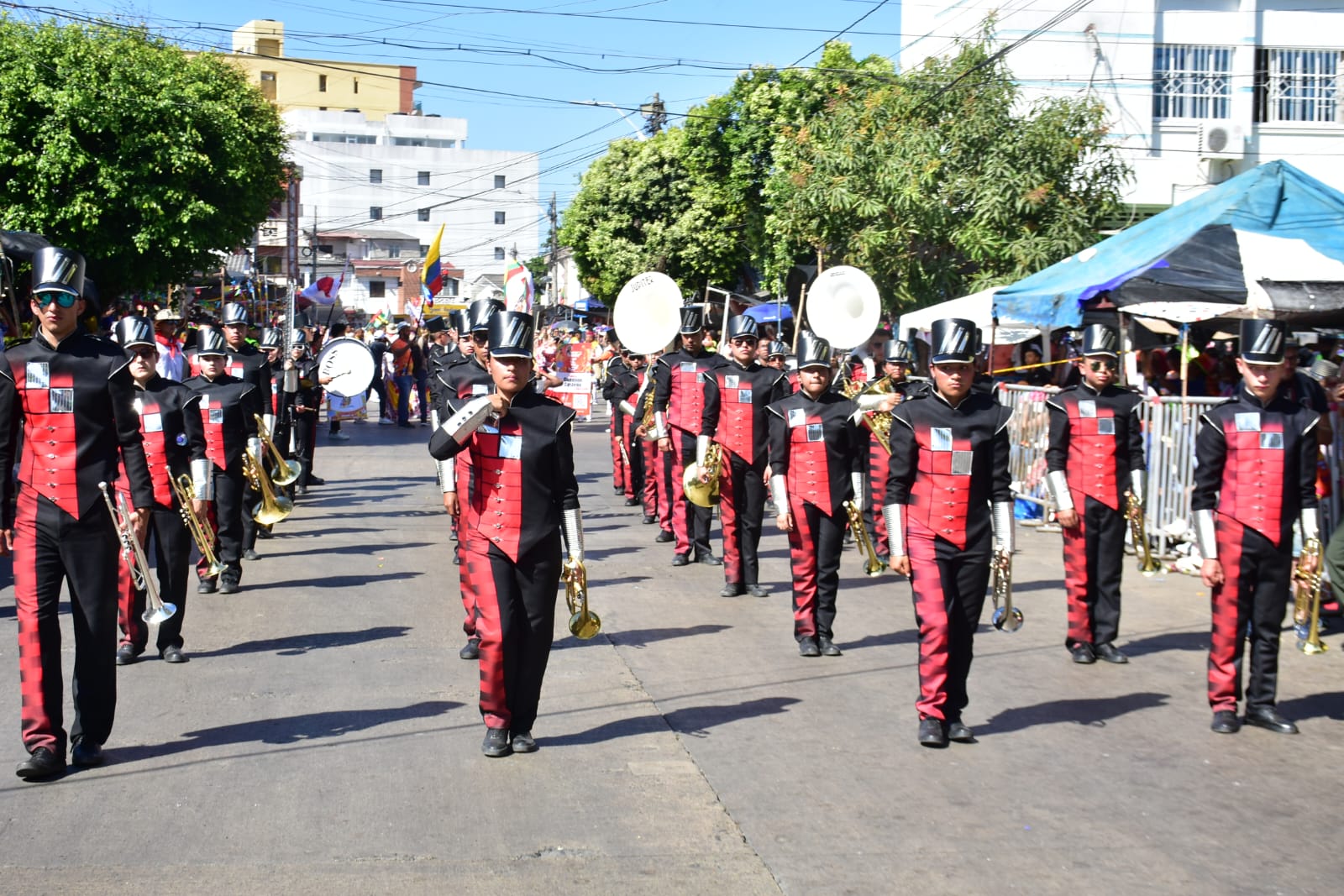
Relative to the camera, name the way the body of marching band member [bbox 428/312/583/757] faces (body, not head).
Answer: toward the camera

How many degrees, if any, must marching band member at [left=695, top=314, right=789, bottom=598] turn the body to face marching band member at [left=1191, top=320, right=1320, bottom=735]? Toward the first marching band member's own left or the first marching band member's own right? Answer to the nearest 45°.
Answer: approximately 45° to the first marching band member's own left

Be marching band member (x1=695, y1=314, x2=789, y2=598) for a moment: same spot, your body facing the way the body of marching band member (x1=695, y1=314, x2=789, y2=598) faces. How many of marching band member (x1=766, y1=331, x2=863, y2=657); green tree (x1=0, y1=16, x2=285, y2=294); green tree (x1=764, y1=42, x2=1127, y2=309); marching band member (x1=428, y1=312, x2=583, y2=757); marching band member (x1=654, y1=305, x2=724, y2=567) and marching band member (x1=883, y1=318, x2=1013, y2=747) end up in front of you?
3

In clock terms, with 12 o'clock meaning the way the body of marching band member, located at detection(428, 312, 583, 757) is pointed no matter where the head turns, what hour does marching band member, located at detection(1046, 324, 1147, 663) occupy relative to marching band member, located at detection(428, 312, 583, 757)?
marching band member, located at detection(1046, 324, 1147, 663) is roughly at 8 o'clock from marching band member, located at detection(428, 312, 583, 757).

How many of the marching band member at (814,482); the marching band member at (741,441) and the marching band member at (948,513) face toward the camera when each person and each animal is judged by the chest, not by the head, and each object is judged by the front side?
3

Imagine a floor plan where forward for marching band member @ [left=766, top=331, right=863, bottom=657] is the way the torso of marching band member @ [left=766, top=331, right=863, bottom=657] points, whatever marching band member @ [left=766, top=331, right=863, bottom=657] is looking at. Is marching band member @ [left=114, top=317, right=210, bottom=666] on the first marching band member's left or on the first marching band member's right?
on the first marching band member's right

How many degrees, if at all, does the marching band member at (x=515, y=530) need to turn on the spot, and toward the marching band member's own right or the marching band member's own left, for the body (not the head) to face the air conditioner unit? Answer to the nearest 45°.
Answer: approximately 135° to the marching band member's own left

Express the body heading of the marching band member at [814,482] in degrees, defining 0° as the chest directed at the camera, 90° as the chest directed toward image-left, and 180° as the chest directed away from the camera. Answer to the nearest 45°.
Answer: approximately 0°

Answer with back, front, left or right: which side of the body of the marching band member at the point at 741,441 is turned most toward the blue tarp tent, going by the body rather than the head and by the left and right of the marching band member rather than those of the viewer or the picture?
left

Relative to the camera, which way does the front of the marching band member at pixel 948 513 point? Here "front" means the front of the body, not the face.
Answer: toward the camera

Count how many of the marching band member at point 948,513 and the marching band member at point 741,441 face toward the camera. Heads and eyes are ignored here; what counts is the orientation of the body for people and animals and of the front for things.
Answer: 2
